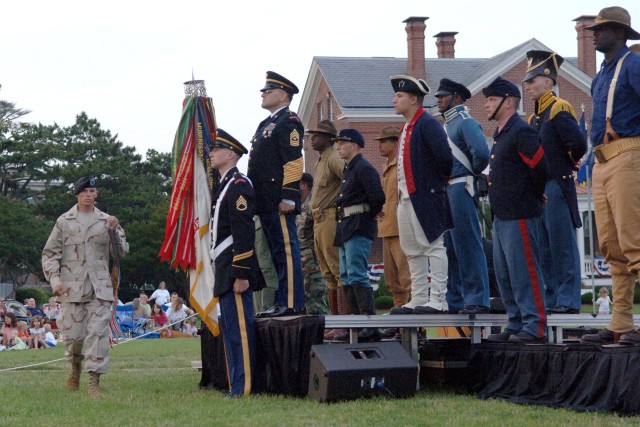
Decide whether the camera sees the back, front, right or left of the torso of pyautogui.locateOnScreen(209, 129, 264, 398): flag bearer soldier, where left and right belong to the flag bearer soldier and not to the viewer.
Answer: left

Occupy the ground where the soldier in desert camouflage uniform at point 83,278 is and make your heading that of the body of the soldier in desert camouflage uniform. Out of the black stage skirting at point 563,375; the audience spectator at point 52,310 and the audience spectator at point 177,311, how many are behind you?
2

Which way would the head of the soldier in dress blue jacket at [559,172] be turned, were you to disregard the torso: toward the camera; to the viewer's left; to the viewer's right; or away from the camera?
to the viewer's left

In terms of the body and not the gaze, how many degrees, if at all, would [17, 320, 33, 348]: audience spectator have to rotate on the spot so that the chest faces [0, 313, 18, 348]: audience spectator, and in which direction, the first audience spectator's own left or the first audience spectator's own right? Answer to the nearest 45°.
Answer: approximately 90° to the first audience spectator's own right

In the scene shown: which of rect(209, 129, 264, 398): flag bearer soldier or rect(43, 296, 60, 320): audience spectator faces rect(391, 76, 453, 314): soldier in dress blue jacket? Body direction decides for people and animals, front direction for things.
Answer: the audience spectator

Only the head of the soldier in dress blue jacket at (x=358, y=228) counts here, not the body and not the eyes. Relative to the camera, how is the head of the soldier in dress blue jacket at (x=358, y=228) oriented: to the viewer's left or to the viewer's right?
to the viewer's left

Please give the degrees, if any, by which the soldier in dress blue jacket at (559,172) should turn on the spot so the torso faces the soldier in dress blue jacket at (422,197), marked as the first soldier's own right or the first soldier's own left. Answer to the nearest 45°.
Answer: approximately 45° to the first soldier's own right

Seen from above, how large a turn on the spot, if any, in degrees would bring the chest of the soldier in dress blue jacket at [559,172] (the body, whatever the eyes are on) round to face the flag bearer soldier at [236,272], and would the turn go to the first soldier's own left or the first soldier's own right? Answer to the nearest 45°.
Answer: approximately 45° to the first soldier's own right

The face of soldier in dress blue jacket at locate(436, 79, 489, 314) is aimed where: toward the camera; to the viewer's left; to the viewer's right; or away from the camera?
to the viewer's left

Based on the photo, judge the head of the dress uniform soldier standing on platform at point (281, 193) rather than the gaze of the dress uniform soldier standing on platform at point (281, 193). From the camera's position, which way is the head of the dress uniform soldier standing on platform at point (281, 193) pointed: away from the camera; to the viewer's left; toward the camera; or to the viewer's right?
to the viewer's left
